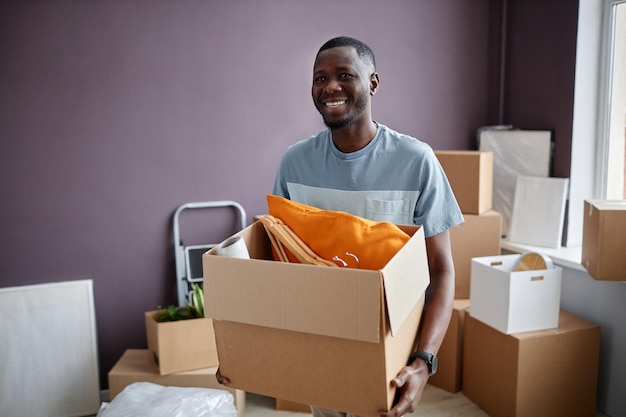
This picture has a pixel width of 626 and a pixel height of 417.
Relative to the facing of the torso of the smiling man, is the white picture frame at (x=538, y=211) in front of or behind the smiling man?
behind

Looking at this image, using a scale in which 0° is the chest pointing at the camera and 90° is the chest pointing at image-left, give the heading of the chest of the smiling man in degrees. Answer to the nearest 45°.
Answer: approximately 45°

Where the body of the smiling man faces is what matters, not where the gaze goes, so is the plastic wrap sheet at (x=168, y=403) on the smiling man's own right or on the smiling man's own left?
on the smiling man's own right

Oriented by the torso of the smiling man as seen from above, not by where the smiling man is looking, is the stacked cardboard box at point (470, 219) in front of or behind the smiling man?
behind

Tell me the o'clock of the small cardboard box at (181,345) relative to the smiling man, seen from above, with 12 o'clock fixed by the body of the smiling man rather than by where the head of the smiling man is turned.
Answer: The small cardboard box is roughly at 3 o'clock from the smiling man.

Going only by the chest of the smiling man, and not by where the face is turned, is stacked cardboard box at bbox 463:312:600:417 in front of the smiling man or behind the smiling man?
behind

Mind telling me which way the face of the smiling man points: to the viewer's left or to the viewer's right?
to the viewer's left
